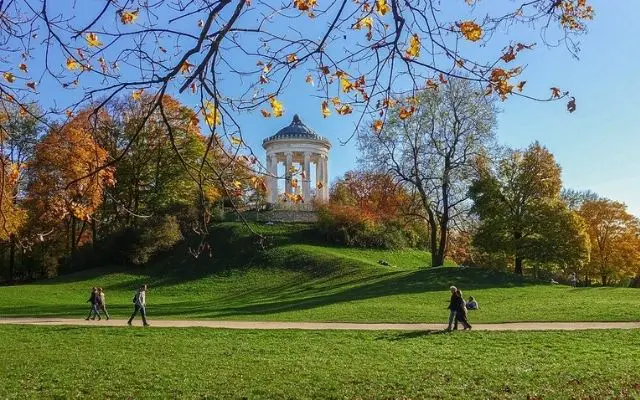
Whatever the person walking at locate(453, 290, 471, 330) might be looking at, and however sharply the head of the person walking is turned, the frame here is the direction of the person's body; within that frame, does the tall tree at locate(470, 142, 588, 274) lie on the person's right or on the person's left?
on the person's right

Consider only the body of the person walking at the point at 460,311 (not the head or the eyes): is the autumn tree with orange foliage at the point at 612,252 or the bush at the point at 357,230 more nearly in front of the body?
the bush

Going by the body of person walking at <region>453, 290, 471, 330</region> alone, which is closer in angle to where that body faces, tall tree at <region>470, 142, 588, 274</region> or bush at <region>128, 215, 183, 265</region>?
the bush

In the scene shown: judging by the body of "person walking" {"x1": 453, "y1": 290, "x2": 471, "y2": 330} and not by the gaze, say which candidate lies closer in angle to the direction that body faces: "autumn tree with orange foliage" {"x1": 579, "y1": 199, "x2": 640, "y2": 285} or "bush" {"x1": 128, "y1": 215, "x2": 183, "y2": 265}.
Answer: the bush

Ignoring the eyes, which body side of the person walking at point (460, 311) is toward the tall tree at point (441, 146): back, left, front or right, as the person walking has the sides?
right

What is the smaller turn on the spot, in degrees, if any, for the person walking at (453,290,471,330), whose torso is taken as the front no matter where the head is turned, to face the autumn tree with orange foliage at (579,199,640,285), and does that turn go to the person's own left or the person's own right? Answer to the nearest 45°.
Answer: approximately 90° to the person's own right

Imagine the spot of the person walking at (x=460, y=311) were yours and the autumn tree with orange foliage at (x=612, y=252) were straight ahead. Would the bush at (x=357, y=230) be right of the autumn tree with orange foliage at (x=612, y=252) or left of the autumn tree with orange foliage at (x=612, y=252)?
left

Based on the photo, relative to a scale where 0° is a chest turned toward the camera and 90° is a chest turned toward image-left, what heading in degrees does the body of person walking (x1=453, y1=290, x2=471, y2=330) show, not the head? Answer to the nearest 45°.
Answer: approximately 90°
